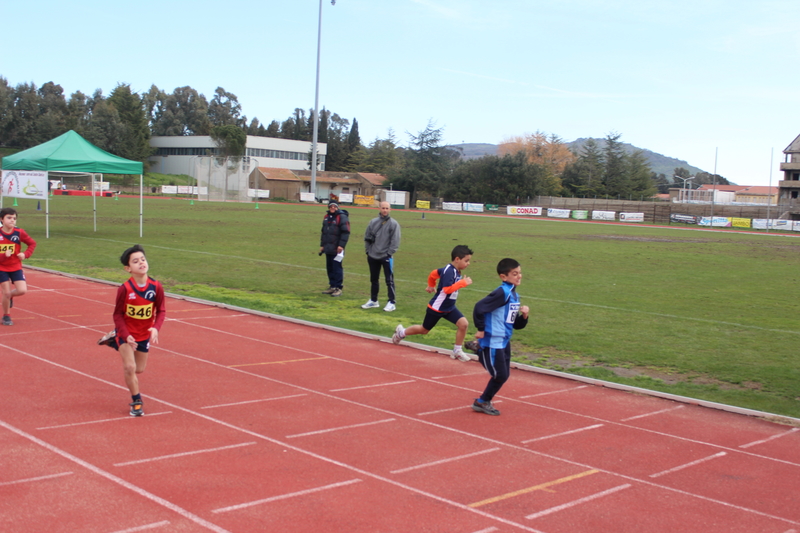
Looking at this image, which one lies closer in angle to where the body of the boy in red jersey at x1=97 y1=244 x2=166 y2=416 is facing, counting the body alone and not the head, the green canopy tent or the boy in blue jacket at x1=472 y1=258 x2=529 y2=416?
the boy in blue jacket

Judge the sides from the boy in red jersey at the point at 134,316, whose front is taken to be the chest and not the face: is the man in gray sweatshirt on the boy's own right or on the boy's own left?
on the boy's own left

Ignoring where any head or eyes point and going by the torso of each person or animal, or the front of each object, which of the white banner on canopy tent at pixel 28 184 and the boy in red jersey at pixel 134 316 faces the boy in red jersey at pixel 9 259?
the white banner on canopy tent

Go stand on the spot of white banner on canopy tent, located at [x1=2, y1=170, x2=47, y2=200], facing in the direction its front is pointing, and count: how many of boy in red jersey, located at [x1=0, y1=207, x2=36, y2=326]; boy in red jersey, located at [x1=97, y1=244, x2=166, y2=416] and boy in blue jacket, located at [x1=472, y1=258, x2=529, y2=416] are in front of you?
3

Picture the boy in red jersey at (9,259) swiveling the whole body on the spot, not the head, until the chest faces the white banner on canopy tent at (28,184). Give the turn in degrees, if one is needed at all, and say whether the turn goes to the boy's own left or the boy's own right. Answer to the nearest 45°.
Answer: approximately 135° to the boy's own left

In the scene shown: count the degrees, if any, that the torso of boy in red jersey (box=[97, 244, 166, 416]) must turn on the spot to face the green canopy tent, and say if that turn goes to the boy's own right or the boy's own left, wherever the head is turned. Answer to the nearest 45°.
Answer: approximately 135° to the boy's own left

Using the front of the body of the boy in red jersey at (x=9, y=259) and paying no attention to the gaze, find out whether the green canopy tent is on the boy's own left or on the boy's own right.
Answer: on the boy's own left

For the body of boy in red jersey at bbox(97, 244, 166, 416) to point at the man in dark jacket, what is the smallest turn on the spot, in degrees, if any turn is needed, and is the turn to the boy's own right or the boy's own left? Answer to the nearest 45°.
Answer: approximately 90° to the boy's own left

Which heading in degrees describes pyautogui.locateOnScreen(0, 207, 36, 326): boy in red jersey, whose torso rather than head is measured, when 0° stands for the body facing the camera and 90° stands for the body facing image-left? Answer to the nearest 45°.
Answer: approximately 315°
